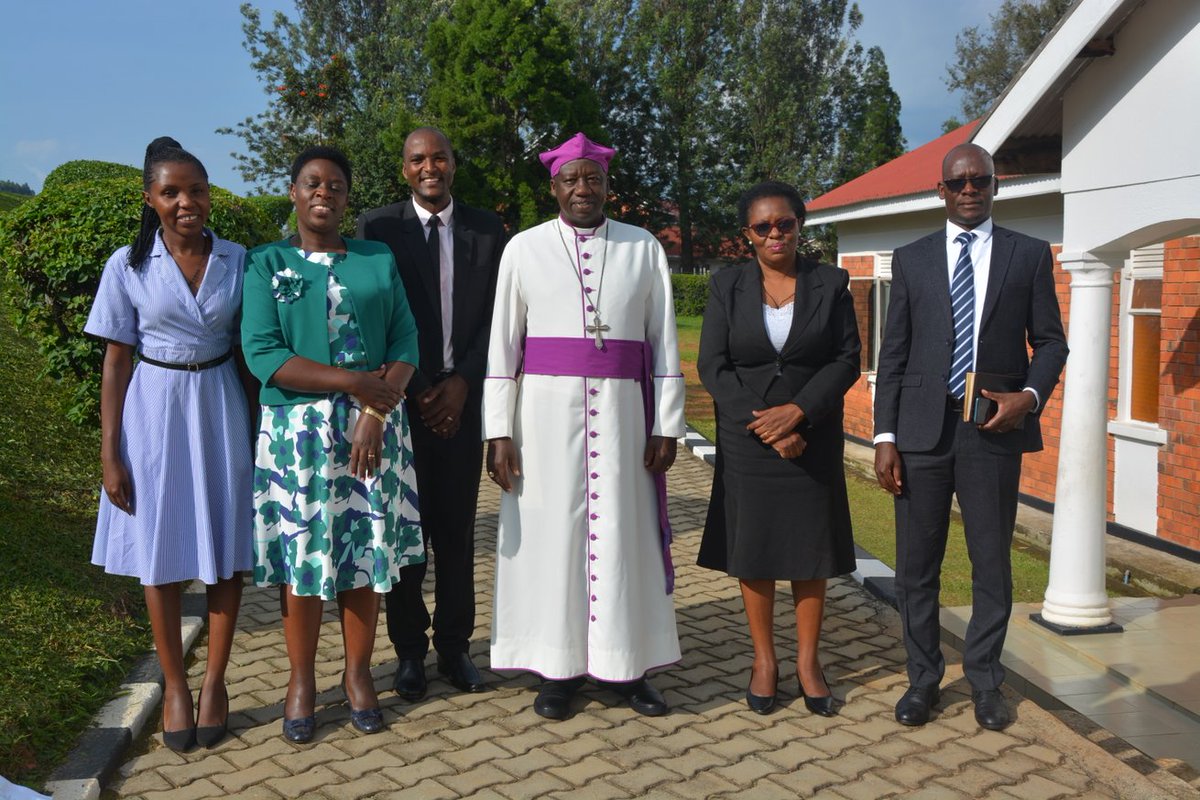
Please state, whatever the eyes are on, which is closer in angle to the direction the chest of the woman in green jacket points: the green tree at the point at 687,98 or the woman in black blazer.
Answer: the woman in black blazer

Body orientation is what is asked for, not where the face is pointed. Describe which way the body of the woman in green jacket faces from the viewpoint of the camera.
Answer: toward the camera

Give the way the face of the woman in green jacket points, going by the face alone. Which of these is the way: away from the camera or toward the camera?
toward the camera

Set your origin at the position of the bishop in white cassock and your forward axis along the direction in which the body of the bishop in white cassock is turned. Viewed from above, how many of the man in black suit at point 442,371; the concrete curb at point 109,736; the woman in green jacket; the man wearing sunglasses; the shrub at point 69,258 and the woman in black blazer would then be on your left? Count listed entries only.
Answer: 2

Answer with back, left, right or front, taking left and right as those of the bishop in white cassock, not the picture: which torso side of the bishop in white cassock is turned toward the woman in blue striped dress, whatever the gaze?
right

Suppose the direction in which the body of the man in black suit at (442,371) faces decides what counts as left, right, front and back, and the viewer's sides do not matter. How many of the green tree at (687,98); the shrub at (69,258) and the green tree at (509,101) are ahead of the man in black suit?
0

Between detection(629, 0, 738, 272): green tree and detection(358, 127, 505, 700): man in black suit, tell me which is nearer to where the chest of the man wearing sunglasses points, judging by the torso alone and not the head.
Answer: the man in black suit

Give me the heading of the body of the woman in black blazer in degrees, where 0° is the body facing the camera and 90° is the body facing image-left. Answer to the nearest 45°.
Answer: approximately 0°

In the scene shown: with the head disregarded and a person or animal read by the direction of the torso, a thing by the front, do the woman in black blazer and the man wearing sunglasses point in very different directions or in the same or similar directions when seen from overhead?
same or similar directions

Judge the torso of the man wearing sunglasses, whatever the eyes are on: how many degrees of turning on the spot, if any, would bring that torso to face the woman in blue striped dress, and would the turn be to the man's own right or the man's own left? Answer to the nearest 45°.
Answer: approximately 45° to the man's own right

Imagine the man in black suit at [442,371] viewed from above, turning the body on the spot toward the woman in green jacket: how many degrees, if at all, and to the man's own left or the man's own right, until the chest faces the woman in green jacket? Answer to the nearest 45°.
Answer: approximately 45° to the man's own right

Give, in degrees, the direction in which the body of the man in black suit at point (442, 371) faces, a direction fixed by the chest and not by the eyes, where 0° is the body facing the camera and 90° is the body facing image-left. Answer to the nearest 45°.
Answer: approximately 0°

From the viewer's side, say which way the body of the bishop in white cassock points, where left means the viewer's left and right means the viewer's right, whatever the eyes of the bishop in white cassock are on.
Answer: facing the viewer

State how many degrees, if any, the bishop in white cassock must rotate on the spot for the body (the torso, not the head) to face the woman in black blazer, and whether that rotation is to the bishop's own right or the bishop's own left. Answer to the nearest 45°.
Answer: approximately 90° to the bishop's own left

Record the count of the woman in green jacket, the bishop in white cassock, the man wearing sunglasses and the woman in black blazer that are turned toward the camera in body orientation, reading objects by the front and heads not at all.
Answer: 4

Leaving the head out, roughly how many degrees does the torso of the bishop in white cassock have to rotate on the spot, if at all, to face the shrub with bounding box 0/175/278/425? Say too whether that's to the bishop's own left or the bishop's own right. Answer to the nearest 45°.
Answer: approximately 135° to the bishop's own right
